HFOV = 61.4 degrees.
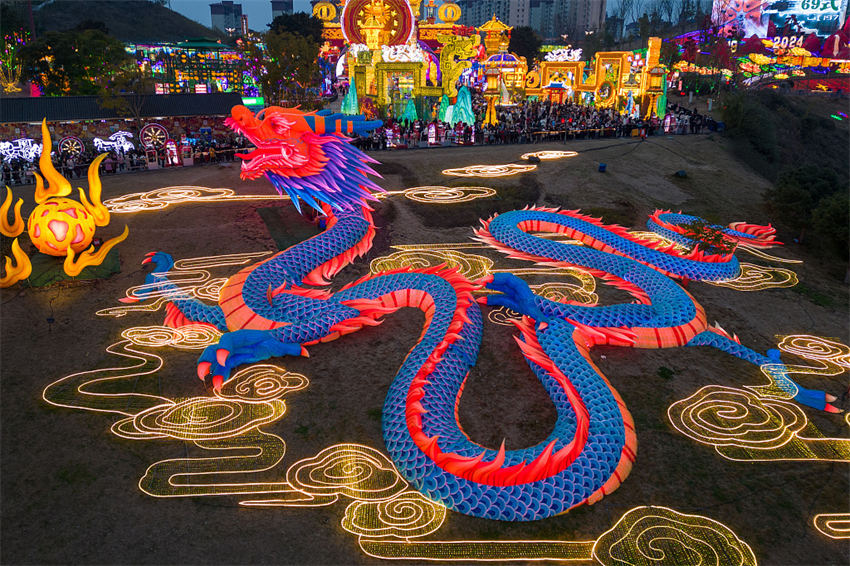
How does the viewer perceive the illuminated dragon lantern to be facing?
facing to the left of the viewer

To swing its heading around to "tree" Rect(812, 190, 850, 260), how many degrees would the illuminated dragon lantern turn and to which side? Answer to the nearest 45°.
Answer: approximately 135° to its right

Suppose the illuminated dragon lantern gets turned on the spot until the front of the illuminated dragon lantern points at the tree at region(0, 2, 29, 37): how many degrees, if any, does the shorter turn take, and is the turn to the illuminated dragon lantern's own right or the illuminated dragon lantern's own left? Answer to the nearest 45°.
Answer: approximately 45° to the illuminated dragon lantern's own right

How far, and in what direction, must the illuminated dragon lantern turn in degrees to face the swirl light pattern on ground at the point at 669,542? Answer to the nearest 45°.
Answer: approximately 135° to its left

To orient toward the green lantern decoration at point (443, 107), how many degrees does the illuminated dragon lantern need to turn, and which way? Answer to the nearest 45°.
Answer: approximately 90° to its right

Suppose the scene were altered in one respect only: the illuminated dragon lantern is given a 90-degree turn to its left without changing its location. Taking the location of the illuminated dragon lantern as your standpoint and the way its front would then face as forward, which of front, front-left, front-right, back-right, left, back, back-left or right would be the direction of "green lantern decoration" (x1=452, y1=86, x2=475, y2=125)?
back

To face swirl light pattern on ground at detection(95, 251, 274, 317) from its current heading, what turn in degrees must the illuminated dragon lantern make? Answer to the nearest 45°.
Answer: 0° — it already faces it

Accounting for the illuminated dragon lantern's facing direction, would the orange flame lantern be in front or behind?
in front

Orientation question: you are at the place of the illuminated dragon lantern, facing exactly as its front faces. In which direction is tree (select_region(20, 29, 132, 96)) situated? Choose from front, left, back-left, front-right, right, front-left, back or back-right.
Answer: front-right

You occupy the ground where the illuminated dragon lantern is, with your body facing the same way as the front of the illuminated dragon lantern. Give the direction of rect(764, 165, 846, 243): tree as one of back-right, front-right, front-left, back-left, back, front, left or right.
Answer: back-right

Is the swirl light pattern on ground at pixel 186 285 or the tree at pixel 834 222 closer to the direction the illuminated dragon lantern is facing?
the swirl light pattern on ground

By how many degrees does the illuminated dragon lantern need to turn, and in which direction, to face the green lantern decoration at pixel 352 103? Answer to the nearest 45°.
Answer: approximately 90° to its right

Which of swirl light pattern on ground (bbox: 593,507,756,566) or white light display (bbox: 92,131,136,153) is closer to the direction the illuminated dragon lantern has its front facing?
the white light display

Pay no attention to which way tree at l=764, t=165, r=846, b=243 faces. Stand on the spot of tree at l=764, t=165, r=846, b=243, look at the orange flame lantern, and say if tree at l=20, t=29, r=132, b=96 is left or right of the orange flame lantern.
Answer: right
